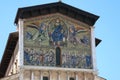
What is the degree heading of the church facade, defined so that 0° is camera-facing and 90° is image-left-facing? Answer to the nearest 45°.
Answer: approximately 0°
